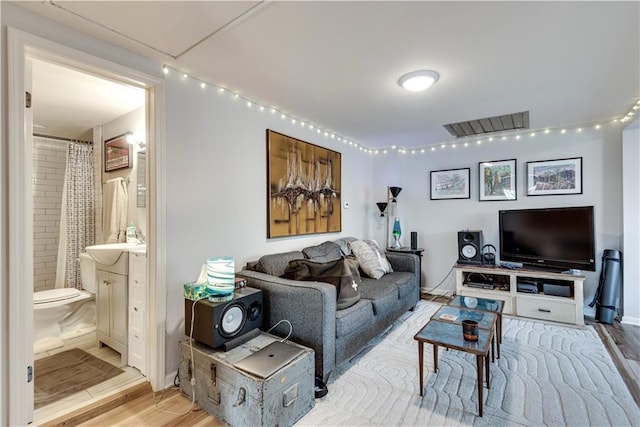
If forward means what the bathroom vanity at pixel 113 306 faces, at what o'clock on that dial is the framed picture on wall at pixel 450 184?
The framed picture on wall is roughly at 8 o'clock from the bathroom vanity.

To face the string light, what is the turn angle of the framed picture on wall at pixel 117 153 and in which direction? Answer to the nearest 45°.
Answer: approximately 90° to its left

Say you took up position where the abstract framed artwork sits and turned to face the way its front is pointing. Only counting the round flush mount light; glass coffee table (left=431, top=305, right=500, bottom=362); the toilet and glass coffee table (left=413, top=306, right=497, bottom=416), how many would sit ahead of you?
3

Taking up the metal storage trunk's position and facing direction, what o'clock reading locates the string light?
The string light is roughly at 6 o'clock from the metal storage trunk.

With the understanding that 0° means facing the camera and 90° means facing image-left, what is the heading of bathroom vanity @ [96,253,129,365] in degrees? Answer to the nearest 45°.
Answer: approximately 45°

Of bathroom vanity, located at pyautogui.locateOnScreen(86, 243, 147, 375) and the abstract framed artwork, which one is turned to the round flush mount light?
the abstract framed artwork

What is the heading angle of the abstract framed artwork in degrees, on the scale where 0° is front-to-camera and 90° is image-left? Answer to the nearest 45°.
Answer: approximately 315°

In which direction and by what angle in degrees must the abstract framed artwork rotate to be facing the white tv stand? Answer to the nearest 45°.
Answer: approximately 45° to its left
